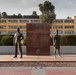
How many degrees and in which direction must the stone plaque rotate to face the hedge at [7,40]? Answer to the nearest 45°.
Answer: approximately 135° to its right

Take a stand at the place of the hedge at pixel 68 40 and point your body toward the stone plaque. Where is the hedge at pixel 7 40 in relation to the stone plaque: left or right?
right

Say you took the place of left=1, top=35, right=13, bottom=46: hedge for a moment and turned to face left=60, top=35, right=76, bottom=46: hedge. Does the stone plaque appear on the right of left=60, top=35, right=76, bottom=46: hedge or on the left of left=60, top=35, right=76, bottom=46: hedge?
right

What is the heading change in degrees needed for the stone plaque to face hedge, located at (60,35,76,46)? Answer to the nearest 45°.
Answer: approximately 135° to its left

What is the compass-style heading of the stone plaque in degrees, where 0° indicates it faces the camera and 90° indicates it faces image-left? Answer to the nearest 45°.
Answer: approximately 0°
